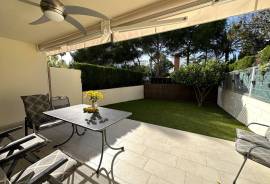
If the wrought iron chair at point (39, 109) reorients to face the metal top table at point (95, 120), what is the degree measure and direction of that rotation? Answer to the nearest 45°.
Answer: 0° — it already faces it

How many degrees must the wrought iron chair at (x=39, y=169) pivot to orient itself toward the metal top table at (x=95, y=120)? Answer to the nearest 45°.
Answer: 0° — it already faces it

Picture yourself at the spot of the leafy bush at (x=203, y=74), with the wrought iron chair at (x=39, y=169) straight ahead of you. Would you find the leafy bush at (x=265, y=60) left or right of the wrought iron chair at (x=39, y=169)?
left

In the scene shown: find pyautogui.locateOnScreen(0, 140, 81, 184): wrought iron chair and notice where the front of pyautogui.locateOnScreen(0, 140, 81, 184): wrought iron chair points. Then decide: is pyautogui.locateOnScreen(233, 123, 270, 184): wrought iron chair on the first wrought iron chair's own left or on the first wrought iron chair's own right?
on the first wrought iron chair's own right

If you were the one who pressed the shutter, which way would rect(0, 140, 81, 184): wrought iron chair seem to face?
facing away from the viewer and to the right of the viewer

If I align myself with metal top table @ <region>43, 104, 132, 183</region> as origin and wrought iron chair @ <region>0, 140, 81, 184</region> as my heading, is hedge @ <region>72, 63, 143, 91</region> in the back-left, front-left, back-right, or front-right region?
back-right

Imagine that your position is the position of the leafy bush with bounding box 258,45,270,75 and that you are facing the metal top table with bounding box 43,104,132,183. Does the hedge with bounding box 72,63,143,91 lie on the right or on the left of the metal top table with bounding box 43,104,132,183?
right

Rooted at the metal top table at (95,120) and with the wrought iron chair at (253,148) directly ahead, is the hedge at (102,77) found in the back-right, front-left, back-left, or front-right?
back-left

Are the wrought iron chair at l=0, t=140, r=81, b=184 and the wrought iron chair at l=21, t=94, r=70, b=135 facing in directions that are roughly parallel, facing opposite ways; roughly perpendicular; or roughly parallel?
roughly perpendicular
